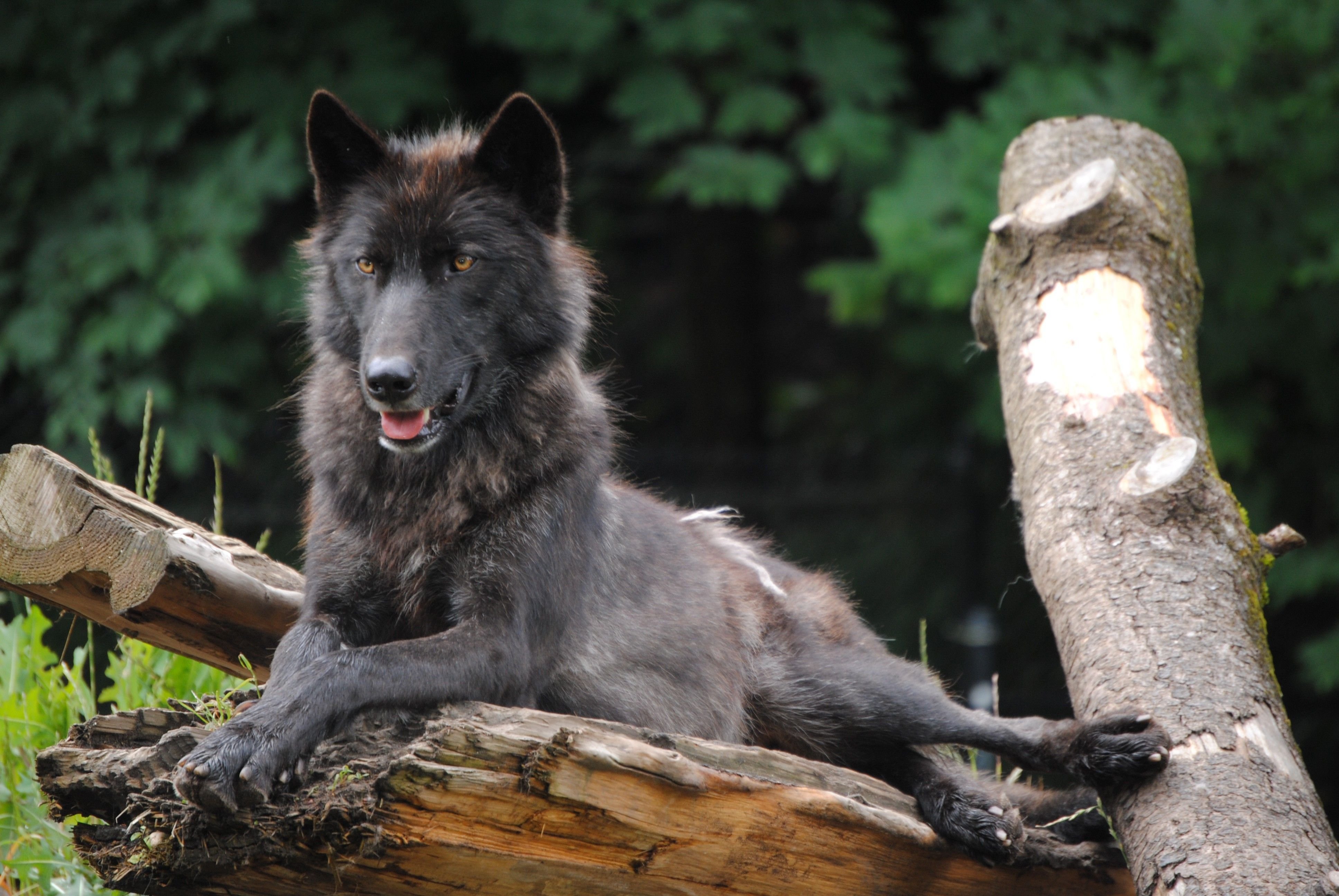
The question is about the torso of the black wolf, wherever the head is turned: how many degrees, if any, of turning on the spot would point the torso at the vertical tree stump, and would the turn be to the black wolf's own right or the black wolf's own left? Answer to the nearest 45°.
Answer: approximately 135° to the black wolf's own left

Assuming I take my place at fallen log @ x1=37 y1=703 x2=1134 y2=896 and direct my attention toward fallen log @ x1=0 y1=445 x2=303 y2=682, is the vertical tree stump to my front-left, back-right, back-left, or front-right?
back-right

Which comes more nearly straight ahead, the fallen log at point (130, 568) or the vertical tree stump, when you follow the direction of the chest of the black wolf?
the fallen log

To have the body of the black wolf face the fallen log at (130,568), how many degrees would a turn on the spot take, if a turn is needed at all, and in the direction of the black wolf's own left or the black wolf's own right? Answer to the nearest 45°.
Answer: approximately 45° to the black wolf's own right

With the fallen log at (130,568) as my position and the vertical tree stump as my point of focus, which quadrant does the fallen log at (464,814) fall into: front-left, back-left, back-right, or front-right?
front-right
